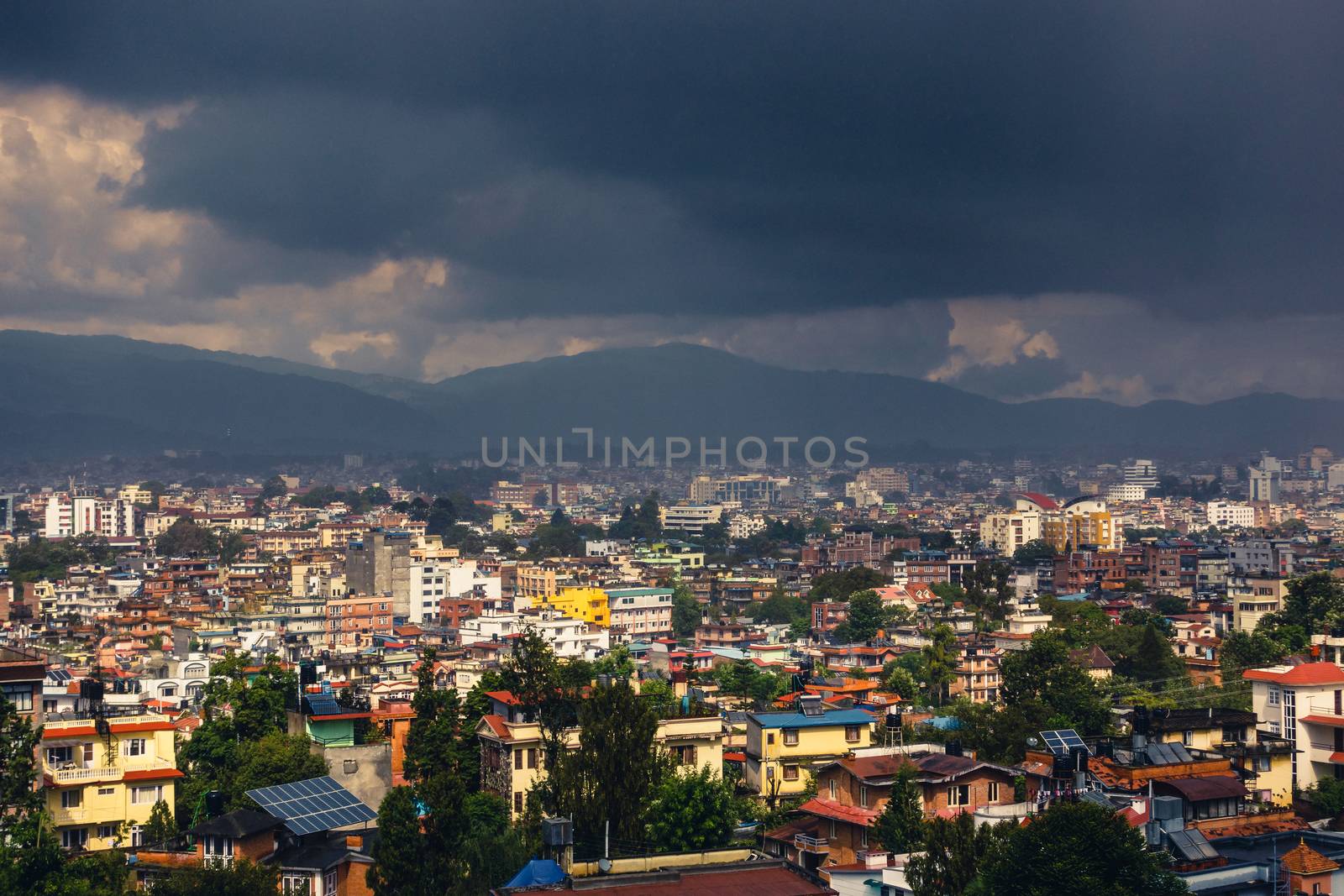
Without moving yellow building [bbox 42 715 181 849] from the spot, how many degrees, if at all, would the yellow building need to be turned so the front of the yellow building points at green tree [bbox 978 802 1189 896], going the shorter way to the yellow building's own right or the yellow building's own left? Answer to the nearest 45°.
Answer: approximately 45° to the yellow building's own left

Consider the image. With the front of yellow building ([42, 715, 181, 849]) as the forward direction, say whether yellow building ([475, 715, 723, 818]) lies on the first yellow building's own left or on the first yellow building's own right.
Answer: on the first yellow building's own left

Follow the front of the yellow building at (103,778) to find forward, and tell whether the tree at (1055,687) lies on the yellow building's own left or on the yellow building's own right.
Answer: on the yellow building's own left

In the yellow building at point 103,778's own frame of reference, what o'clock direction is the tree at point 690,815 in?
The tree is roughly at 10 o'clock from the yellow building.

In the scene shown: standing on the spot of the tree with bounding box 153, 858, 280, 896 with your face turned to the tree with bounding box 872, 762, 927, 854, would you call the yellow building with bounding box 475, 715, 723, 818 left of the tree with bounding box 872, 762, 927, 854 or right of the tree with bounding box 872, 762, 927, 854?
left

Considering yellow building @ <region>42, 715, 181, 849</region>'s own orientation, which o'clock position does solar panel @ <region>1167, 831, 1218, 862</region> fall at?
The solar panel is roughly at 10 o'clock from the yellow building.

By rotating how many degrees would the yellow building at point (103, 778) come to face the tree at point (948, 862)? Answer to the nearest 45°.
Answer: approximately 45° to its left

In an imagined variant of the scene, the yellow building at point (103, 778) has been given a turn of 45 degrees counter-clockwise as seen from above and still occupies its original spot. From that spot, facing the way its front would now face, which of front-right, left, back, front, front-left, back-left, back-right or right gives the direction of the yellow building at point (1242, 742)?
front-left

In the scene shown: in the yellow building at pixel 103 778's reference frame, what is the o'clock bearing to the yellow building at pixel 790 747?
the yellow building at pixel 790 747 is roughly at 9 o'clock from the yellow building at pixel 103 778.

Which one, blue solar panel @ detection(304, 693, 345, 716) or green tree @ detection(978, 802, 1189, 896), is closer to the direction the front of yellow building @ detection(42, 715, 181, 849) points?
the green tree

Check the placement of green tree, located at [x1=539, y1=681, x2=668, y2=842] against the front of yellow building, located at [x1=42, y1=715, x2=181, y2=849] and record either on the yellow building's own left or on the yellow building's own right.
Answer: on the yellow building's own left

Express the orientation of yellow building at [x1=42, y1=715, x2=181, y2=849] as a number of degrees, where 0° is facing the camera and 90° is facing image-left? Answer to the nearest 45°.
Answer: approximately 0°
